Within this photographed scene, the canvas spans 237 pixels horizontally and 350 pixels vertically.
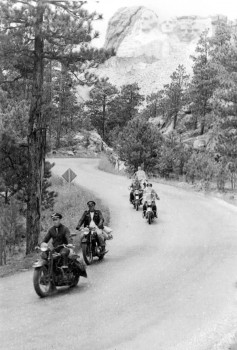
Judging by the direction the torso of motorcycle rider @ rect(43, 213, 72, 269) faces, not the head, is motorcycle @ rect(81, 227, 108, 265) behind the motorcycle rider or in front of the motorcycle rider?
behind

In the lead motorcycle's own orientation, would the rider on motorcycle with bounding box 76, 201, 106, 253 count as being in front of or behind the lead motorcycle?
behind

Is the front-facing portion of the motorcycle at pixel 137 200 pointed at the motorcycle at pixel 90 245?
yes

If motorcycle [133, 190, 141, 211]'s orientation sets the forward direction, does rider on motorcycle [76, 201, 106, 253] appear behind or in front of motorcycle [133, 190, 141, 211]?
in front

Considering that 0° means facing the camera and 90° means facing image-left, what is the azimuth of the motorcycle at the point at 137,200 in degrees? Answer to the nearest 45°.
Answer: approximately 0°

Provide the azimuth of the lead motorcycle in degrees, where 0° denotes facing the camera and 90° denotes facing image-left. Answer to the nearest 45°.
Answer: approximately 45°

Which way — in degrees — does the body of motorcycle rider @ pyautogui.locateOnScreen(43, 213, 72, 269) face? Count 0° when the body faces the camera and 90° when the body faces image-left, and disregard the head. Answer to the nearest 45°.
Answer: approximately 45°
